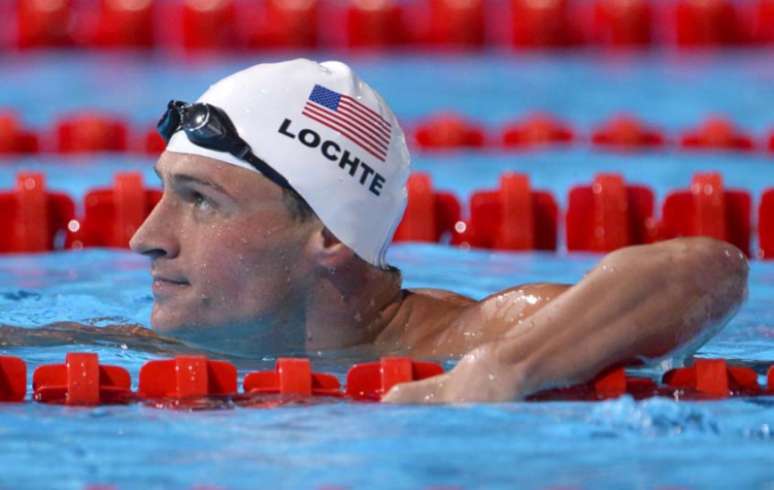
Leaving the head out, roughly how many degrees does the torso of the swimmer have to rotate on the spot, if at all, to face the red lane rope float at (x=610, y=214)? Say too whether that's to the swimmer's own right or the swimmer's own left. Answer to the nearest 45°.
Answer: approximately 135° to the swimmer's own right

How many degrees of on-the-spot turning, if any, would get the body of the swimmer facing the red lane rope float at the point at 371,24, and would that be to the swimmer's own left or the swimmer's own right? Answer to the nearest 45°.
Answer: approximately 90° to the swimmer's own right

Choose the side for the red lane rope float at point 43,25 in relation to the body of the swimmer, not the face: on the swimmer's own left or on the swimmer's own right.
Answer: on the swimmer's own right

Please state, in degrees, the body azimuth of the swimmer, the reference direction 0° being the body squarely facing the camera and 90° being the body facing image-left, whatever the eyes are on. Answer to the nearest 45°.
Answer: approximately 90°

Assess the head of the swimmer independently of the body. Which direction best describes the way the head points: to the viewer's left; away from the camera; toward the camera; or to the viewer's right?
to the viewer's left
